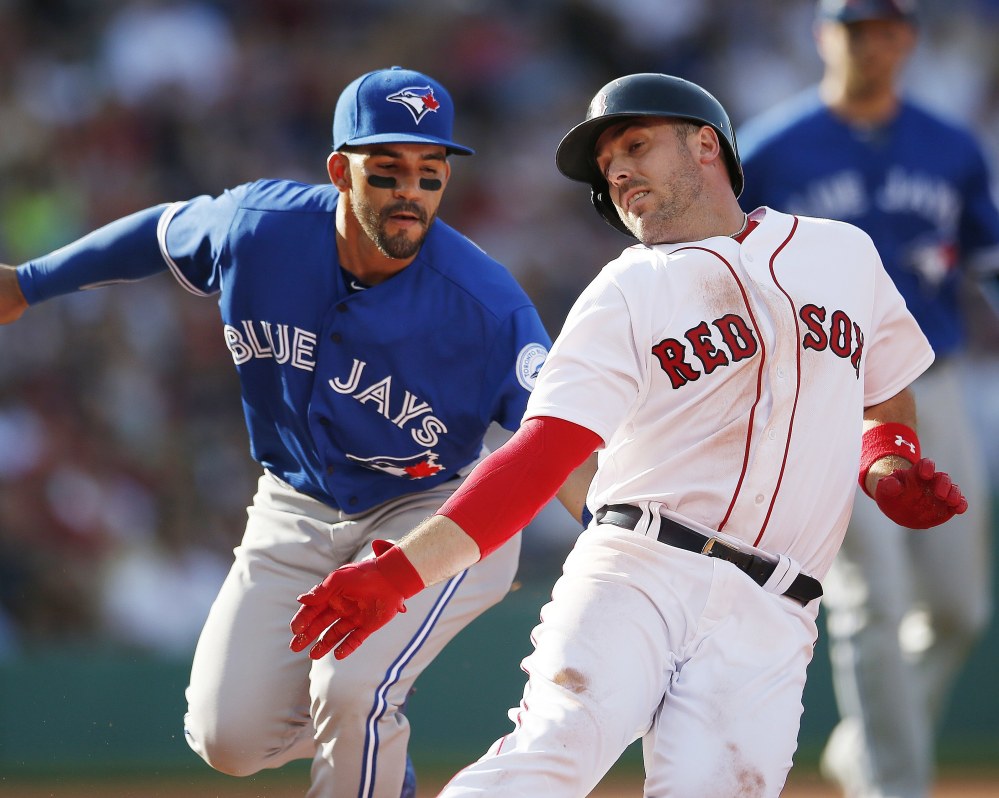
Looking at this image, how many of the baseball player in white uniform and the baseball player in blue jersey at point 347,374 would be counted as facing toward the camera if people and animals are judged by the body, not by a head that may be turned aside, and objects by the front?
2

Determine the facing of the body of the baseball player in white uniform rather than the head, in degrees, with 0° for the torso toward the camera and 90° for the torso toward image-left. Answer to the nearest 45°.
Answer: approximately 0°

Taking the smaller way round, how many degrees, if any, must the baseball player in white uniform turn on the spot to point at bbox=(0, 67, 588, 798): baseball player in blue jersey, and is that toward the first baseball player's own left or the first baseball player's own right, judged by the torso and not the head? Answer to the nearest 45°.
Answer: approximately 135° to the first baseball player's own right

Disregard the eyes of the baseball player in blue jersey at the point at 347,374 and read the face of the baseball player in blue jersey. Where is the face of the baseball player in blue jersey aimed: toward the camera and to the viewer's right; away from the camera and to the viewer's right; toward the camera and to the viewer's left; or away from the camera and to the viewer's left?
toward the camera and to the viewer's right

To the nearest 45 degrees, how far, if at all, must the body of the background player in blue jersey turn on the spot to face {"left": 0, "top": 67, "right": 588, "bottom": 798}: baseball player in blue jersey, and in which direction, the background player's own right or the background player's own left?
approximately 45° to the background player's own right

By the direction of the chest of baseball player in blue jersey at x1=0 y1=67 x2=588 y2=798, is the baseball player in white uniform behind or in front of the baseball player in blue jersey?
in front

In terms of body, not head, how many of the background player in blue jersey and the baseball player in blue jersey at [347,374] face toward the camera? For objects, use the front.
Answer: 2

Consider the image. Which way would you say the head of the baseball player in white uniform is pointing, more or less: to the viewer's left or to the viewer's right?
to the viewer's left

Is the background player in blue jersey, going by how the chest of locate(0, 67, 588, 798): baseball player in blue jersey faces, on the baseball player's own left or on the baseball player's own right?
on the baseball player's own left
